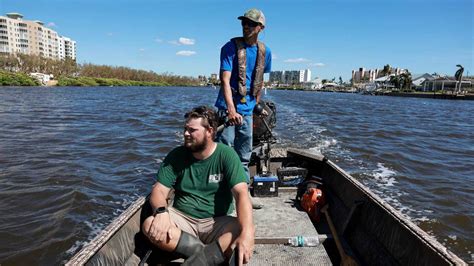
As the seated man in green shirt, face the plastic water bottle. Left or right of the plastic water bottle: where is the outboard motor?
left

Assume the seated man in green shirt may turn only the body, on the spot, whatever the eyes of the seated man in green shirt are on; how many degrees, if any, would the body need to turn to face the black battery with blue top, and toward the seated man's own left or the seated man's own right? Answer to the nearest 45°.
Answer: approximately 135° to the seated man's own left

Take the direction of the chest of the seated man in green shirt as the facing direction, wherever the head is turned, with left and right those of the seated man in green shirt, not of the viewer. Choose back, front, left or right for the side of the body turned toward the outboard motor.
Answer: back

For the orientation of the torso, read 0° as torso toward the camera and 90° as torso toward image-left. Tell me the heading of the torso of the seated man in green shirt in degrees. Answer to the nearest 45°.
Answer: approximately 0°

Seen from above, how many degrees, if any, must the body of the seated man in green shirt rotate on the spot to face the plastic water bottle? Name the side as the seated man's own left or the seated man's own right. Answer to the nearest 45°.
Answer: approximately 135° to the seated man's own left
